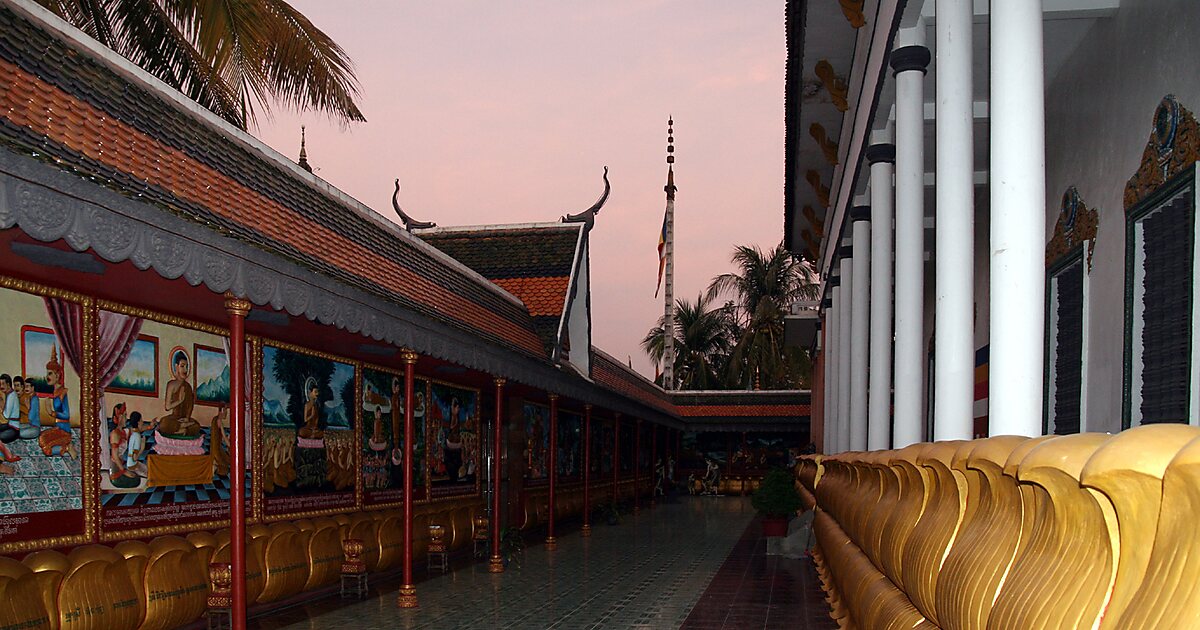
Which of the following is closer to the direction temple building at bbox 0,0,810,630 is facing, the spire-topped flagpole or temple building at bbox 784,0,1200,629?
the temple building

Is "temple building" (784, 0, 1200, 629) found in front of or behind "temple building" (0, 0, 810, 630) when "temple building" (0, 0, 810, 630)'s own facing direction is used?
in front

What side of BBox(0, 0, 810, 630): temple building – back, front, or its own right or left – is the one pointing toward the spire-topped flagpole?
left

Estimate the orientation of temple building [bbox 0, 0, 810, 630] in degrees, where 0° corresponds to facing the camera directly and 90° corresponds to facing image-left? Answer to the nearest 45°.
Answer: approximately 270°

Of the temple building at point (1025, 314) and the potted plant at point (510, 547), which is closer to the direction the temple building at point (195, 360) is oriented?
the temple building
